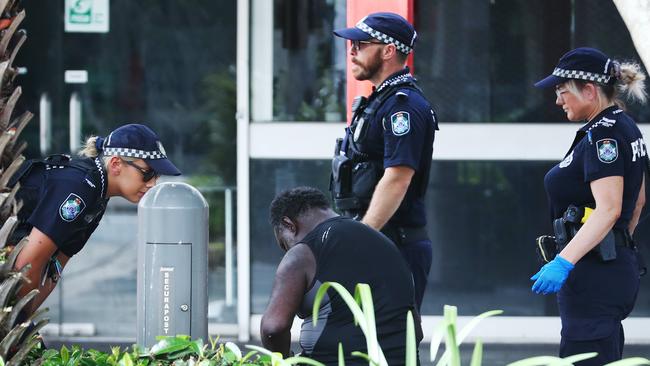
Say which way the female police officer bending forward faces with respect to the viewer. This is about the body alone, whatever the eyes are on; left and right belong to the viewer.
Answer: facing to the right of the viewer

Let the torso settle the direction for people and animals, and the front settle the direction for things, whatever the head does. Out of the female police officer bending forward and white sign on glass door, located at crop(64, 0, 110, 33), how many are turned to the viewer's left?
0

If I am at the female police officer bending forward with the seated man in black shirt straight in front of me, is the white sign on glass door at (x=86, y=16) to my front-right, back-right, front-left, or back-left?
back-left

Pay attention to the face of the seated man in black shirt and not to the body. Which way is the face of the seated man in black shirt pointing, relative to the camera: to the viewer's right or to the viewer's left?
to the viewer's left

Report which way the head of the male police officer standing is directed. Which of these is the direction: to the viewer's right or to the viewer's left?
to the viewer's left

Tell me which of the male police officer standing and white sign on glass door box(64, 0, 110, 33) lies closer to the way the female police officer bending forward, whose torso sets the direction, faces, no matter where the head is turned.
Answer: the male police officer standing

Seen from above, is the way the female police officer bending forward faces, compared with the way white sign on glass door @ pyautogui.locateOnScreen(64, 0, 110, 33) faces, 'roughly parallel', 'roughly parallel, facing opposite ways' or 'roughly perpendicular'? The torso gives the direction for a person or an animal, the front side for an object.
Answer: roughly perpendicular

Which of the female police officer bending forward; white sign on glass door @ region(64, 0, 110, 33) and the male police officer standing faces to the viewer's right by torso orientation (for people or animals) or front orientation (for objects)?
the female police officer bending forward

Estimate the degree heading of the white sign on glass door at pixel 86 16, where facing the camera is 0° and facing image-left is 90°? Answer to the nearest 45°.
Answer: approximately 0°

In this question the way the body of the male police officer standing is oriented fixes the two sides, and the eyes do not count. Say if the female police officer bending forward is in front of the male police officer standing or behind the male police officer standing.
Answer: in front

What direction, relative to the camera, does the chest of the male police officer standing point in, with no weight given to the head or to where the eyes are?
to the viewer's left

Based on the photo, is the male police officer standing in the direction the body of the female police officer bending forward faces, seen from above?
yes
